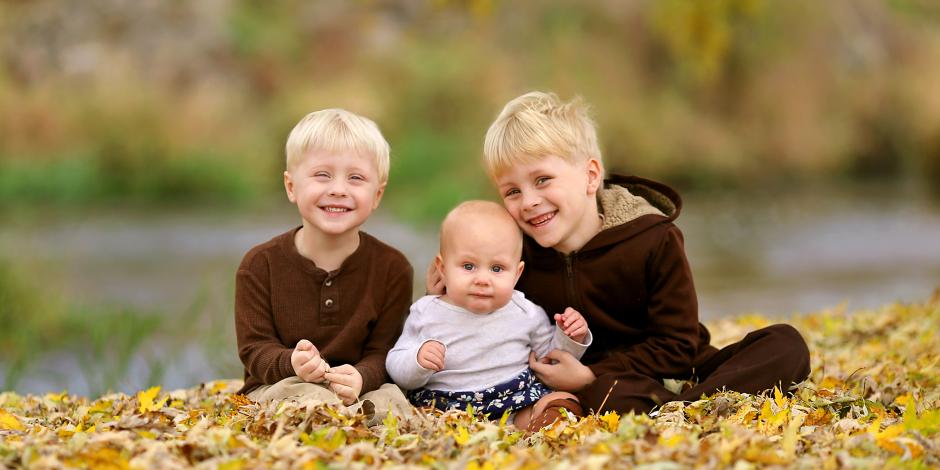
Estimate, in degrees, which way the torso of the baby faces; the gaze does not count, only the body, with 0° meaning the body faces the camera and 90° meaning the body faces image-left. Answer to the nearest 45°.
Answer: approximately 0°

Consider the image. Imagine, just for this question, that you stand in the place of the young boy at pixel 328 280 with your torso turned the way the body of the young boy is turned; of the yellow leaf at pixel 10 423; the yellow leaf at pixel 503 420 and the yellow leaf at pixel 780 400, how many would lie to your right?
1

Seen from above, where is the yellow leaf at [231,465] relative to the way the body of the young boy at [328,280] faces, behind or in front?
in front

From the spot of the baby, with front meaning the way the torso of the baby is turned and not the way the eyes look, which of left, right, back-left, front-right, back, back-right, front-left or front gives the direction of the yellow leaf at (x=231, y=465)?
front-right

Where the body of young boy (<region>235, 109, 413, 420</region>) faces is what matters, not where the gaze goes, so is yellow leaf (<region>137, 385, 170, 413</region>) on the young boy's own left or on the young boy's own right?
on the young boy's own right

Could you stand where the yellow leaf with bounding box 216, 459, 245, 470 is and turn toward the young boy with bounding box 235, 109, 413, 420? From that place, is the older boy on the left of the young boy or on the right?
right

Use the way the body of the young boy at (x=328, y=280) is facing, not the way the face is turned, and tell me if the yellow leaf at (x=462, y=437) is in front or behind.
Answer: in front

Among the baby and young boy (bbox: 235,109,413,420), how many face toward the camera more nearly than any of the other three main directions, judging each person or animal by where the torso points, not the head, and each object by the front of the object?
2

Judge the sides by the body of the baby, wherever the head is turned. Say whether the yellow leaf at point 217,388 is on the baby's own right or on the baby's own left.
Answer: on the baby's own right
